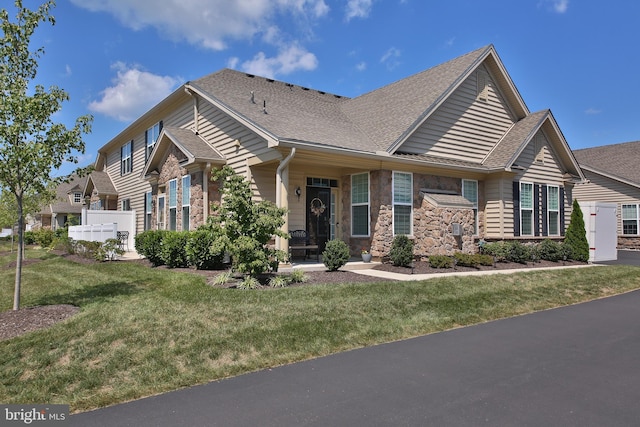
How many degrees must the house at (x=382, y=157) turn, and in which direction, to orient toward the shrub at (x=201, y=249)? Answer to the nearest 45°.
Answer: approximately 90° to its right

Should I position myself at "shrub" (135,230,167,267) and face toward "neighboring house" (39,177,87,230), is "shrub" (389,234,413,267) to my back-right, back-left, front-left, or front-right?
back-right

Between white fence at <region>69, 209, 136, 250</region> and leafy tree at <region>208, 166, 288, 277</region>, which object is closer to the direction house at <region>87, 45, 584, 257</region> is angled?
the leafy tree

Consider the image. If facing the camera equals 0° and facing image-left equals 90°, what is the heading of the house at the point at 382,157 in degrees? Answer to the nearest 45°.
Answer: approximately 315°

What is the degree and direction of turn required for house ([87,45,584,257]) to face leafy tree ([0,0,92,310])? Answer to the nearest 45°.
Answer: approximately 90° to its right
